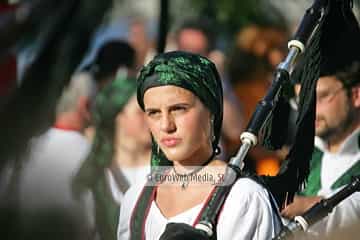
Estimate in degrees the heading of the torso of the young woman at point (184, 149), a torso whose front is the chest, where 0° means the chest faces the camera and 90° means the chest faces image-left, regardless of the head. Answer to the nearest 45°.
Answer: approximately 45°
